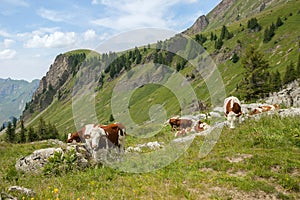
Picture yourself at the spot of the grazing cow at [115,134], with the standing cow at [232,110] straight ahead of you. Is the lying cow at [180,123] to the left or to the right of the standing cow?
left
